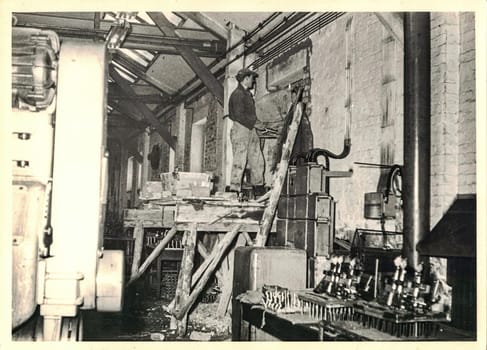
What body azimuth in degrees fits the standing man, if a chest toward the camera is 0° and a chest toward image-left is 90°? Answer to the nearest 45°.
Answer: approximately 270°

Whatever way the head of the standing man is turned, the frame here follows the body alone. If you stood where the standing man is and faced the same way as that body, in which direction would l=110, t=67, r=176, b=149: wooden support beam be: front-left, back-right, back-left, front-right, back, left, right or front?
back-left

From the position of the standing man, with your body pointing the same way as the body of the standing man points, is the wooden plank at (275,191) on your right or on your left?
on your right

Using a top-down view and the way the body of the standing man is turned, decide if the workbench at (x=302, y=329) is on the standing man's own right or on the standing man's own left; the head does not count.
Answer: on the standing man's own right

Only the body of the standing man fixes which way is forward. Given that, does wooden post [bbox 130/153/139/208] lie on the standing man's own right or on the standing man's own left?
on the standing man's own left

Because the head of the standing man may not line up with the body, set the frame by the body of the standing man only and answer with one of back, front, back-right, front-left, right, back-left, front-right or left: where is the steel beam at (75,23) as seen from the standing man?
back

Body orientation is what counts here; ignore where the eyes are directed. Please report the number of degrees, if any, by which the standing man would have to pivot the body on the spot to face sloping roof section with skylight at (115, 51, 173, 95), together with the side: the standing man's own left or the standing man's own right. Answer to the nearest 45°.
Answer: approximately 135° to the standing man's own left

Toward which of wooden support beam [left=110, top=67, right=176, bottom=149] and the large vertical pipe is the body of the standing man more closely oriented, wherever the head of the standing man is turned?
the large vertical pipe
